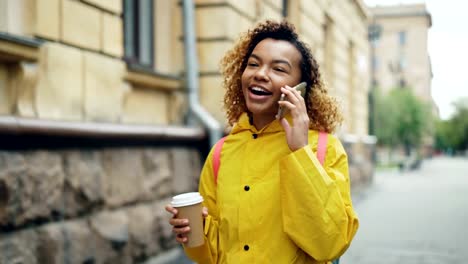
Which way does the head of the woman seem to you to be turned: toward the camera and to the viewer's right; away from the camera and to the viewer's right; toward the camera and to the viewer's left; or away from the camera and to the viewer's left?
toward the camera and to the viewer's left

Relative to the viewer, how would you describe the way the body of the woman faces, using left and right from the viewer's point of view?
facing the viewer and to the left of the viewer

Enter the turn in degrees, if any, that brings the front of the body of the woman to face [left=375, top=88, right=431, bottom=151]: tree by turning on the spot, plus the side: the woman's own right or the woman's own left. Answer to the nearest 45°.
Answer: approximately 135° to the woman's own right
